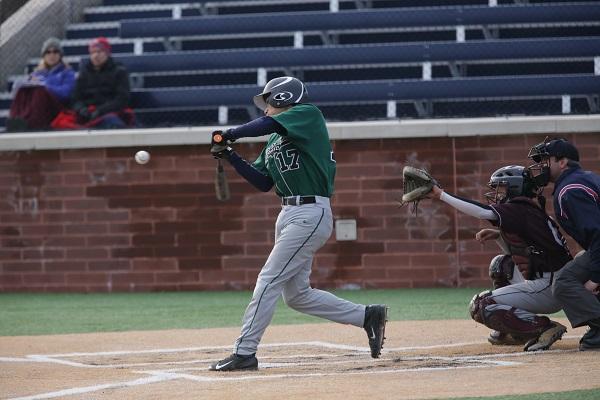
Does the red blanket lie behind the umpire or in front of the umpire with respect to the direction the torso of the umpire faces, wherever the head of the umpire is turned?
in front

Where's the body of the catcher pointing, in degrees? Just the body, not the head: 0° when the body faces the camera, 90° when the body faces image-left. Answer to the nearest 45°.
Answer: approximately 90°

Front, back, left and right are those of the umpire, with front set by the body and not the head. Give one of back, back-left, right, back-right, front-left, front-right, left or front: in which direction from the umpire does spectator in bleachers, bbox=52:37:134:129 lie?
front-right

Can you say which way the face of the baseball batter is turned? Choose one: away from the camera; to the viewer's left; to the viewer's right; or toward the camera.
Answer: to the viewer's left

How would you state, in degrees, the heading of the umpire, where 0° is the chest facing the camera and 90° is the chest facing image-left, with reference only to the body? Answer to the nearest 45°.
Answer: approximately 90°

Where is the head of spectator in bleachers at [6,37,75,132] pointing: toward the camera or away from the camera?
toward the camera

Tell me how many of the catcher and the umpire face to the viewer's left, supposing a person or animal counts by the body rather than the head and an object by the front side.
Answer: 2

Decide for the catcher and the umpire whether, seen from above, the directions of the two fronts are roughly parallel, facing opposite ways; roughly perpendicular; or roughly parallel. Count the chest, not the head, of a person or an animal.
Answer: roughly parallel

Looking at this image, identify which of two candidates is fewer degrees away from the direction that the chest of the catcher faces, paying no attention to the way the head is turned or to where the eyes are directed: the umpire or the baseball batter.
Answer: the baseball batter

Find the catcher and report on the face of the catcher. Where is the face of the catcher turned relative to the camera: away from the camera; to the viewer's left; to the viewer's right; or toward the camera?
to the viewer's left

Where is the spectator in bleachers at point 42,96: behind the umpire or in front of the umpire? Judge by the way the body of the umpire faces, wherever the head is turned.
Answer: in front

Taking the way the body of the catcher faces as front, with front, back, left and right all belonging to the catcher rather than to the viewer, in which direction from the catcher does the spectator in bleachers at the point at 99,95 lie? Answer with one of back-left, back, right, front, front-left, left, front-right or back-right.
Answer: front-right
